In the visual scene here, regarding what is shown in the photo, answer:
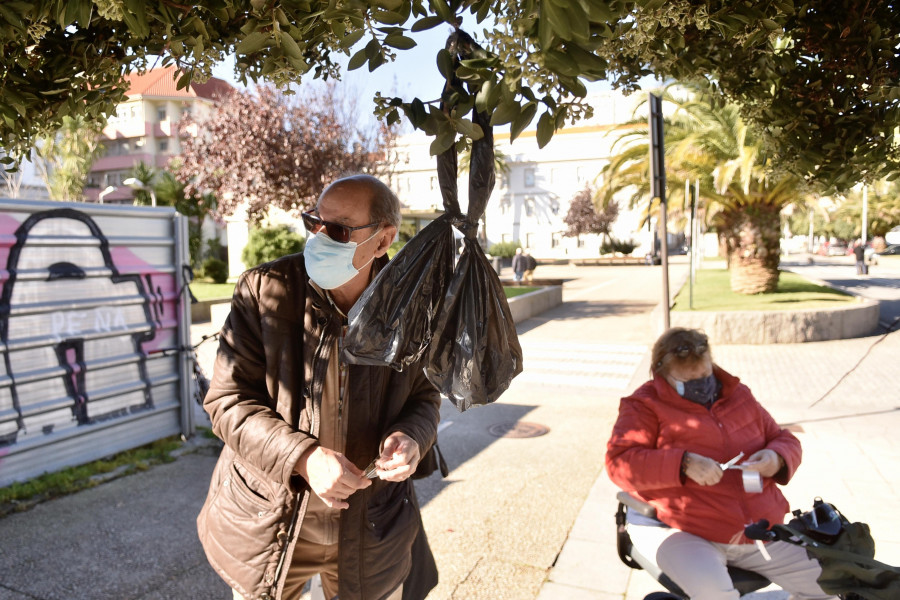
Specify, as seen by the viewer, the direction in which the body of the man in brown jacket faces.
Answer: toward the camera

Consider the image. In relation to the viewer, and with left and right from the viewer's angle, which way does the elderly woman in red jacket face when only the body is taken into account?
facing the viewer and to the right of the viewer

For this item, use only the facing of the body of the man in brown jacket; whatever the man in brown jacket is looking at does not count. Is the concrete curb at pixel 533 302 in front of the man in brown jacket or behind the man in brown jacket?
behind

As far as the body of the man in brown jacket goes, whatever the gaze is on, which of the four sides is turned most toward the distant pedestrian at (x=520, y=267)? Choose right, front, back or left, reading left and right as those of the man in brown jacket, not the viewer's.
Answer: back

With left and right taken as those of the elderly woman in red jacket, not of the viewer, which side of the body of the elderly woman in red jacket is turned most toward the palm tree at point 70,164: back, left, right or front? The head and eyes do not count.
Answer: back

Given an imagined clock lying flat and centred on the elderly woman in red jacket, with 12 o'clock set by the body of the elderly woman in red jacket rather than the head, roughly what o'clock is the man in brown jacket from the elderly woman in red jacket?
The man in brown jacket is roughly at 3 o'clock from the elderly woman in red jacket.

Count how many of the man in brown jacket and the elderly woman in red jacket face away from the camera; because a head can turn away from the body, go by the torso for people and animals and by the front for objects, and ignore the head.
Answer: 0

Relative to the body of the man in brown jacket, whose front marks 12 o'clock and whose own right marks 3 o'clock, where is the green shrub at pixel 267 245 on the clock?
The green shrub is roughly at 6 o'clock from the man in brown jacket.

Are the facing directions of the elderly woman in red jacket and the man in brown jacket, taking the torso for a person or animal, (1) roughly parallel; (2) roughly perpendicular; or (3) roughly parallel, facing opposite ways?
roughly parallel

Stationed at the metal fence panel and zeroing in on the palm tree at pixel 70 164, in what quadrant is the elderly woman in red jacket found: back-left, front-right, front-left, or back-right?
back-right

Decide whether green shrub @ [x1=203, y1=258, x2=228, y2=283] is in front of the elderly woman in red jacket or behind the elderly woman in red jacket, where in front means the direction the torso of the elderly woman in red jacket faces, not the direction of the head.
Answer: behind

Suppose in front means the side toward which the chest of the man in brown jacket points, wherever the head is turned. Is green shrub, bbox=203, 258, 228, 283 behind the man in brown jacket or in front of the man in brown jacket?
behind
